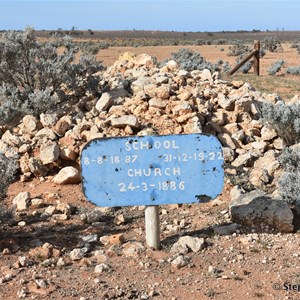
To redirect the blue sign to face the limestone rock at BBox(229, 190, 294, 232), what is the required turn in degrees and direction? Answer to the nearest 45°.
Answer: approximately 135° to its left

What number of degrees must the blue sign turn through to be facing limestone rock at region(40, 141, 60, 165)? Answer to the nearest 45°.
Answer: approximately 135° to its right

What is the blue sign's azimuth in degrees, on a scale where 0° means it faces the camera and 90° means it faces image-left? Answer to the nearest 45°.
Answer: approximately 0°

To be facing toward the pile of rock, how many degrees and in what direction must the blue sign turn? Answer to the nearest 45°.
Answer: approximately 180°

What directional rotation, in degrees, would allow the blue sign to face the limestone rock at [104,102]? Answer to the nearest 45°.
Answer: approximately 180°

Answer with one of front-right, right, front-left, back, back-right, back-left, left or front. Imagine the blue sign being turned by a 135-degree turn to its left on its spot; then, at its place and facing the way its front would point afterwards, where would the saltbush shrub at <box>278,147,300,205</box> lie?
front

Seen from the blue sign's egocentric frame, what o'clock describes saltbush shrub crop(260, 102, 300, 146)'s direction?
The saltbush shrub is roughly at 7 o'clock from the blue sign.

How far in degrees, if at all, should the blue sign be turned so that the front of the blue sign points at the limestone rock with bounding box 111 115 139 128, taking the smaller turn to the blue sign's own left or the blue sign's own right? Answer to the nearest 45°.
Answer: approximately 180°
